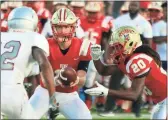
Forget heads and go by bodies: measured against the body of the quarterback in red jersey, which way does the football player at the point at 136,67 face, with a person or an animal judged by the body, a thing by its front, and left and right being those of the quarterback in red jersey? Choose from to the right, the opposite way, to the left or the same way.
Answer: to the right

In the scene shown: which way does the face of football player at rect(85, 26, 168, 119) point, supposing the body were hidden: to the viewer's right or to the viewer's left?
to the viewer's left

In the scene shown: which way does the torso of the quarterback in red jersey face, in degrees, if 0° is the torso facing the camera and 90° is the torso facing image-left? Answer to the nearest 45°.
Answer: approximately 0°

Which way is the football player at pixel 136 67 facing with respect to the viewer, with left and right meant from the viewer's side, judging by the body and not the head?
facing to the left of the viewer

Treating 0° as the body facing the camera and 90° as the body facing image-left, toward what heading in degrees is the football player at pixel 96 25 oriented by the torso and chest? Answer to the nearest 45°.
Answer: approximately 0°

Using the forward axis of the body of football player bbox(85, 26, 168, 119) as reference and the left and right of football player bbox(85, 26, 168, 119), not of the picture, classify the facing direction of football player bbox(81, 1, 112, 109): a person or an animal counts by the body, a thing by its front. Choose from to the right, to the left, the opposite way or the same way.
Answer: to the left

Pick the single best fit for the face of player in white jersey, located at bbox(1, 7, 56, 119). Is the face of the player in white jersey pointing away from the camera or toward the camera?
away from the camera

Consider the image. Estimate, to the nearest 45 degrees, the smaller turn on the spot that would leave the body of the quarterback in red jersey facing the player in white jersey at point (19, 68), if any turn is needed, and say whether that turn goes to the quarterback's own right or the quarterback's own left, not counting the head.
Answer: approximately 45° to the quarterback's own right
